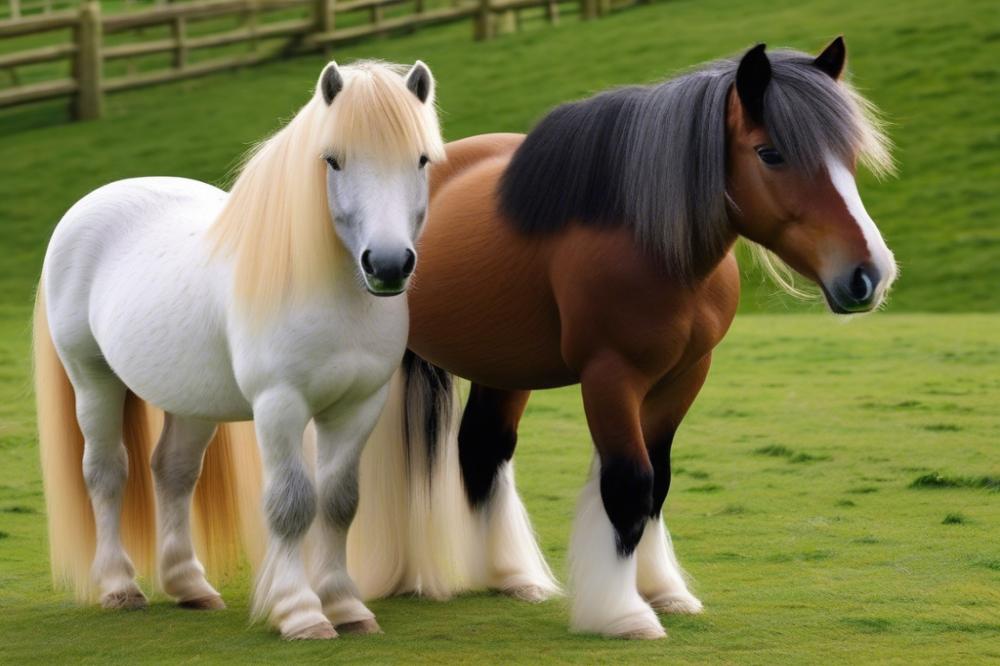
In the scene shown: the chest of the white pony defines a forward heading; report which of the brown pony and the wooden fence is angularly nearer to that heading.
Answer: the brown pony

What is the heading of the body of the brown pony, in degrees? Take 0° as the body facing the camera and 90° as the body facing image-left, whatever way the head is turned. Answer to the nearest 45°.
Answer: approximately 315°

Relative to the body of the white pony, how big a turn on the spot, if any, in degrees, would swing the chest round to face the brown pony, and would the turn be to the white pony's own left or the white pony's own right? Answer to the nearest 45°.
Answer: approximately 45° to the white pony's own left

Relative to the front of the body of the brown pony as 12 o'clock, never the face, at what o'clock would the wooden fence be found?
The wooden fence is roughly at 7 o'clock from the brown pony.

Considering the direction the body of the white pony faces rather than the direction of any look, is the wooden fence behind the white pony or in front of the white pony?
behind

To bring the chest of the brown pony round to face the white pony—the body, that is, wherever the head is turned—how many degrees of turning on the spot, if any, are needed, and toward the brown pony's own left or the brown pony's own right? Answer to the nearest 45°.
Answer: approximately 135° to the brown pony's own right
